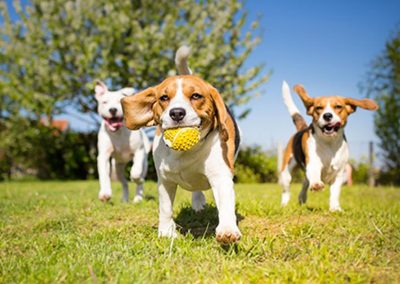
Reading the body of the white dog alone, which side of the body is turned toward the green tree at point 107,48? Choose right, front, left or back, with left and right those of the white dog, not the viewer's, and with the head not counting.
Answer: back

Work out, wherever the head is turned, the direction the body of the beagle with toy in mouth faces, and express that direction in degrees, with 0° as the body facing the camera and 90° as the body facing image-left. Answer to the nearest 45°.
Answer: approximately 0°

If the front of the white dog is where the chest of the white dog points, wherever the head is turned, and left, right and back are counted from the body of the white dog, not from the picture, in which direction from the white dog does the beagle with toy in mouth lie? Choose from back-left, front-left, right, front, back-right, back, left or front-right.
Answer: front

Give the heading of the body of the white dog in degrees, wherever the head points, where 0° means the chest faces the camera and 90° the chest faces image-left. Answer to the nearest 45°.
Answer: approximately 0°

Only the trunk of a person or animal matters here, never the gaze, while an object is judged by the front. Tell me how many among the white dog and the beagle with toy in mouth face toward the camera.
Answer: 2

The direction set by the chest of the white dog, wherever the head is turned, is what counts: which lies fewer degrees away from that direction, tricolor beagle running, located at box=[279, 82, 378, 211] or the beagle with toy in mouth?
the beagle with toy in mouth

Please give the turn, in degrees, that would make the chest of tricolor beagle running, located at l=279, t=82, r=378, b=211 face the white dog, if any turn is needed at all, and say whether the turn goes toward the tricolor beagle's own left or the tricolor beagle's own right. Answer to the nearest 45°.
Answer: approximately 135° to the tricolor beagle's own right

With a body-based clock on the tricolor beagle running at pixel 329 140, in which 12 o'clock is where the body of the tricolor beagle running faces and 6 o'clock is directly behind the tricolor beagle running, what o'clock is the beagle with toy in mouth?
The beagle with toy in mouth is roughly at 2 o'clock from the tricolor beagle running.
